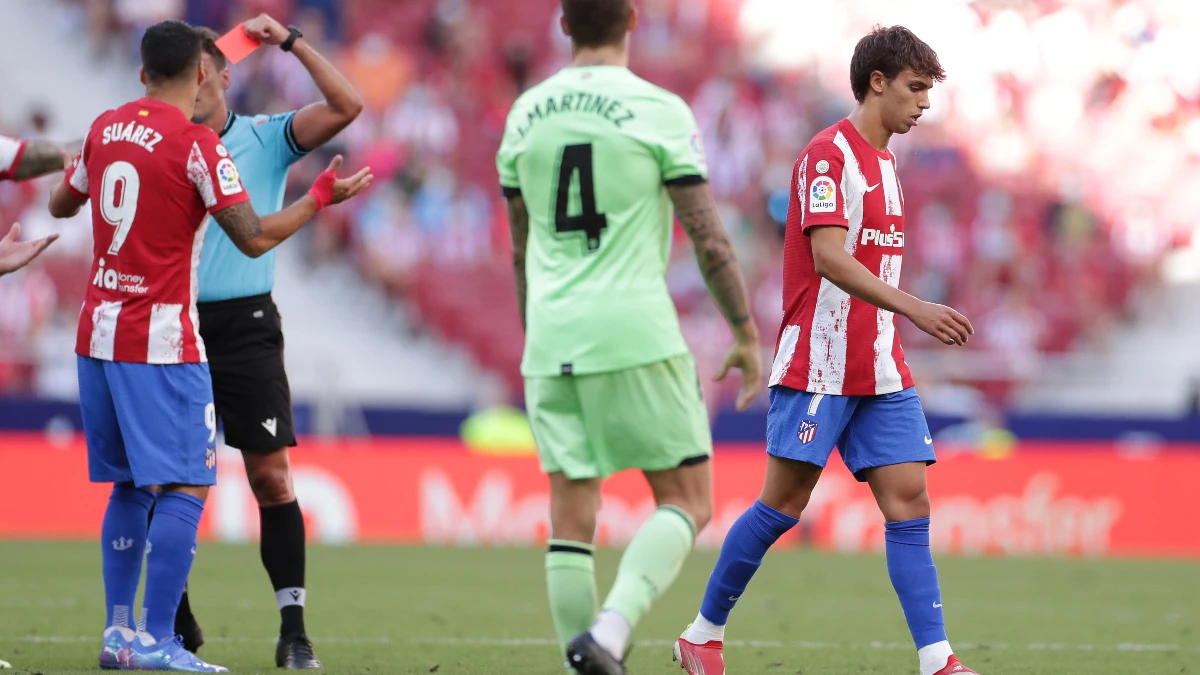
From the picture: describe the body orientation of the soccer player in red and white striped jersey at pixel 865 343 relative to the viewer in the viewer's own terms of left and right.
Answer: facing to the right of the viewer

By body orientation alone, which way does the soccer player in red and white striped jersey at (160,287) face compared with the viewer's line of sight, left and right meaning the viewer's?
facing away from the viewer and to the right of the viewer

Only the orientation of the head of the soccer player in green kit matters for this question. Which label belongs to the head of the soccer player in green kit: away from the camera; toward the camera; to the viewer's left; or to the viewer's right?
away from the camera

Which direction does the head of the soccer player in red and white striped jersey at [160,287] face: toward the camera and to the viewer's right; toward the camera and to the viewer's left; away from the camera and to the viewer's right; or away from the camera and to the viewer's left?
away from the camera and to the viewer's right

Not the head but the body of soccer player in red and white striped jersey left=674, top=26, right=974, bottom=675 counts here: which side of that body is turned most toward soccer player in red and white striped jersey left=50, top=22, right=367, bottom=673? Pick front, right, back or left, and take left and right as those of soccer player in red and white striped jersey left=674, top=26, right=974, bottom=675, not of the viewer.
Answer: back

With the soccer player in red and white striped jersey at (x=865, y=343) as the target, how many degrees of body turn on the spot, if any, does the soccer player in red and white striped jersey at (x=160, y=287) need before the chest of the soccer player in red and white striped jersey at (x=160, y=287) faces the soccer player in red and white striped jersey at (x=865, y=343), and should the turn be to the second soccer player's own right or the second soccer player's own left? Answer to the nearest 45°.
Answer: approximately 45° to the second soccer player's own right

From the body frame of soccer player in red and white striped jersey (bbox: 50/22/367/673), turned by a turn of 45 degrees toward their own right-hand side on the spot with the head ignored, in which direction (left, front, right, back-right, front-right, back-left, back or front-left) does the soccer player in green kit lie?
front-right

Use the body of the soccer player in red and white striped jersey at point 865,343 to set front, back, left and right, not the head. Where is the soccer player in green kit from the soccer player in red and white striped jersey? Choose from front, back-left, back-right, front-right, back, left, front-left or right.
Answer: back-right
